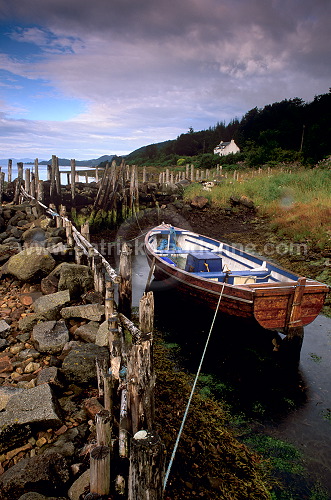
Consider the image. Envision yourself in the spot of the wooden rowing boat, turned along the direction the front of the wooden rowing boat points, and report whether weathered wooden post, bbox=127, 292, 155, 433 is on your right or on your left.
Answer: on your left

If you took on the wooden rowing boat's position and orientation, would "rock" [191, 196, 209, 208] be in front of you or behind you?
in front

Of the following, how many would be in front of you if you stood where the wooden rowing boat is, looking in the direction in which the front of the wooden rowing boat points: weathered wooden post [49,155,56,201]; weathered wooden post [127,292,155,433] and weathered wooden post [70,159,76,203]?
2

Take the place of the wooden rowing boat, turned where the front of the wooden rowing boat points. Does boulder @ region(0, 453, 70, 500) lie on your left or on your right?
on your left

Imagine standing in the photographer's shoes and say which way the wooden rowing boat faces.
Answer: facing away from the viewer and to the left of the viewer

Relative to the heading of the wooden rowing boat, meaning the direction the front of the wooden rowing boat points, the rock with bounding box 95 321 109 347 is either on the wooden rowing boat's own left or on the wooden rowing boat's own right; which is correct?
on the wooden rowing boat's own left

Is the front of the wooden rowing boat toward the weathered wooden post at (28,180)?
yes

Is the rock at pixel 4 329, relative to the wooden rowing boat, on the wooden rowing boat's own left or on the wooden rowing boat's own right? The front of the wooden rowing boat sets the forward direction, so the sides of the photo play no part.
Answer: on the wooden rowing boat's own left

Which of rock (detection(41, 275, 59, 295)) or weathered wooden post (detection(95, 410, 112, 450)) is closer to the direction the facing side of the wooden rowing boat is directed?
the rock

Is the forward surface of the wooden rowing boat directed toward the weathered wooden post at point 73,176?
yes

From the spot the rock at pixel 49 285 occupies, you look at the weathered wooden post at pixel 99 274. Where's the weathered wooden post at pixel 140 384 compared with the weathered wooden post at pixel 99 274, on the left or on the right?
right

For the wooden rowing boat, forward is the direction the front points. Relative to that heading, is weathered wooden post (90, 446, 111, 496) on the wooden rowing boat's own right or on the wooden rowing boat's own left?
on the wooden rowing boat's own left

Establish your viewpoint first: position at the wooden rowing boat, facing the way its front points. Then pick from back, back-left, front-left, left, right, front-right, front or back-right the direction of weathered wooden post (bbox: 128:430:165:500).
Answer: back-left

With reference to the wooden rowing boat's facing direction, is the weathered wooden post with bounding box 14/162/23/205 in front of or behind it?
in front

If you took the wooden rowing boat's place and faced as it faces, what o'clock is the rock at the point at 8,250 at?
The rock is roughly at 11 o'clock from the wooden rowing boat.

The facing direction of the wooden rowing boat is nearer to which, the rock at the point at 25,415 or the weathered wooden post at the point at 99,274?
the weathered wooden post

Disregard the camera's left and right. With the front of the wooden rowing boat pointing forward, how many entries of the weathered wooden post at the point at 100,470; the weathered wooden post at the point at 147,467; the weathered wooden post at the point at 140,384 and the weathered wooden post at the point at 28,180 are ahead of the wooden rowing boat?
1

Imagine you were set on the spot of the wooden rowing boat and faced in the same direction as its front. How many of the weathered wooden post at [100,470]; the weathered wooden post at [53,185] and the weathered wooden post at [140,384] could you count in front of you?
1
